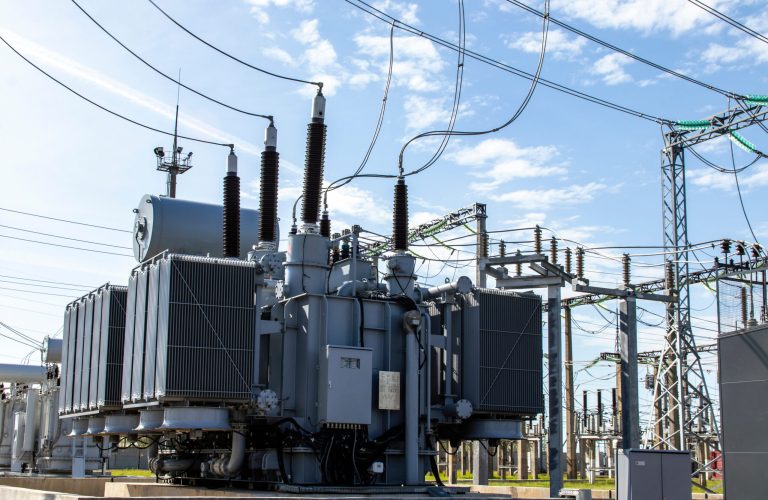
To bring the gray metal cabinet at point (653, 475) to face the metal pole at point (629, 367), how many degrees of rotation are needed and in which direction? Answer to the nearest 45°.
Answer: approximately 180°

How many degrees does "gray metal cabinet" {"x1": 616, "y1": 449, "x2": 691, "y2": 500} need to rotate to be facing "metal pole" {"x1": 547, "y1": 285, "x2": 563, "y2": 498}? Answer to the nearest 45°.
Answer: approximately 135° to its right

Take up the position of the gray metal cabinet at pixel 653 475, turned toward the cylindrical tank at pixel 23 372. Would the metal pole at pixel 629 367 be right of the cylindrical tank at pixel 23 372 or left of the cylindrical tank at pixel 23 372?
right

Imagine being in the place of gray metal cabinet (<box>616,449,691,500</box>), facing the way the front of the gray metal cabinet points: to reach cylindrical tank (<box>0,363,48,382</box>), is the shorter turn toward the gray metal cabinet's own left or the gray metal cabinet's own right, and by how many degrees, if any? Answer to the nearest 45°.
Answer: approximately 135° to the gray metal cabinet's own right

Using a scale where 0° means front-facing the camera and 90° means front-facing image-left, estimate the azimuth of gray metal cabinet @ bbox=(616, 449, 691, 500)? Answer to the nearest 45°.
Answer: approximately 0°

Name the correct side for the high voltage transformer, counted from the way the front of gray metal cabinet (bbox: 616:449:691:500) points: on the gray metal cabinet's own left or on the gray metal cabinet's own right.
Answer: on the gray metal cabinet's own right

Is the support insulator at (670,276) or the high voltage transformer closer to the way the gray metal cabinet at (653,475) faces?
the high voltage transformer

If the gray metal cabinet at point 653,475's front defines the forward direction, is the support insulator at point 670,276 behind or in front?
behind
